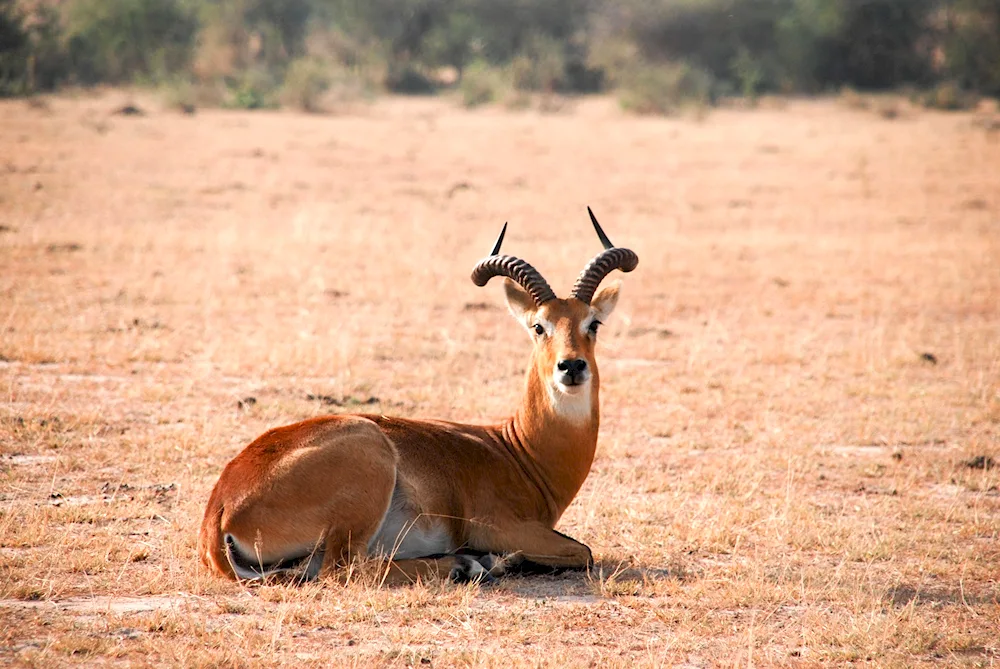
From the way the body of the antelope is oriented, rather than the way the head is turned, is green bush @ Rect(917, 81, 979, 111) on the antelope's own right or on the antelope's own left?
on the antelope's own left

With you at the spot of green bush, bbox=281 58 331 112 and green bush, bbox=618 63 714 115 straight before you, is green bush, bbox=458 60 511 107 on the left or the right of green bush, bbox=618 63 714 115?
left

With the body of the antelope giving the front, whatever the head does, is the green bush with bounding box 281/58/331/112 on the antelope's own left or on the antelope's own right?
on the antelope's own left

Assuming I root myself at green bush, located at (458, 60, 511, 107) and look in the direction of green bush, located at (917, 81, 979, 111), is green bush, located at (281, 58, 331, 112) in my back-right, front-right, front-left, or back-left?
back-right

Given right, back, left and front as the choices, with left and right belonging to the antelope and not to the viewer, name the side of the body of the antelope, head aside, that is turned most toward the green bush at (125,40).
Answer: left

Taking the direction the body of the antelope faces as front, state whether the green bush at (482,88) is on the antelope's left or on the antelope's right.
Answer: on the antelope's left

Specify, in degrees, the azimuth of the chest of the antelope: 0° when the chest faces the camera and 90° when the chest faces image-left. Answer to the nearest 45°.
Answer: approximately 270°

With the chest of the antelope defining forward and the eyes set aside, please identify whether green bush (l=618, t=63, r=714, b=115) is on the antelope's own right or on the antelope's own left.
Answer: on the antelope's own left

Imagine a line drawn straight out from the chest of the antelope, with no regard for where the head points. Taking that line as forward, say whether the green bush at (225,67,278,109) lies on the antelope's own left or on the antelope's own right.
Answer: on the antelope's own left
